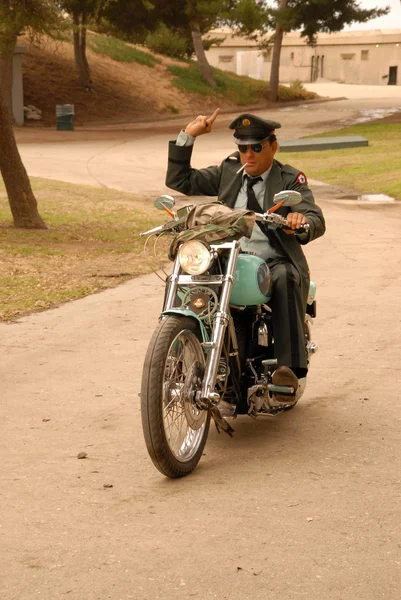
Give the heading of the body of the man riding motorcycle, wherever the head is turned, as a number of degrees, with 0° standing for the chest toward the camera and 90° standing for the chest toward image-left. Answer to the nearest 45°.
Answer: approximately 45°

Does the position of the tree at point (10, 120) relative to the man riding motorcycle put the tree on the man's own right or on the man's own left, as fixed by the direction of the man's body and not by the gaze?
on the man's own right

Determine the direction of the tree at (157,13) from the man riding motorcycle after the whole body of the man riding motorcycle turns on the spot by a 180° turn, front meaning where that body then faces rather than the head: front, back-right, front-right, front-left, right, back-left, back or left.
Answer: front-left

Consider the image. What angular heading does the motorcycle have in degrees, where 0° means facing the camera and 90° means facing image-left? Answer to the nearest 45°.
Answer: approximately 45°

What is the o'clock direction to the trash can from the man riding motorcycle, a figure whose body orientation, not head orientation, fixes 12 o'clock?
The trash can is roughly at 4 o'clock from the man riding motorcycle.

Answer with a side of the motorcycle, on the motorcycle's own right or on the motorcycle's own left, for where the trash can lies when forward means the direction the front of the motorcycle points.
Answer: on the motorcycle's own right

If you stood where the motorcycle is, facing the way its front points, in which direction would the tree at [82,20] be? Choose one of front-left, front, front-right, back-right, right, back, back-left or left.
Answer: back-right

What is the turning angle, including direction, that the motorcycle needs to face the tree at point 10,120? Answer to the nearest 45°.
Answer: approximately 135° to its right

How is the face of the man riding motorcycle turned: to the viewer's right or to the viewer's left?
to the viewer's left

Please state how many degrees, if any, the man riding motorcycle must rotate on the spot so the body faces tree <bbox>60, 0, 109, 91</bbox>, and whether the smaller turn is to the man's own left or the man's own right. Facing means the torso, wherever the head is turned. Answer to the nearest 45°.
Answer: approximately 135° to the man's own right
